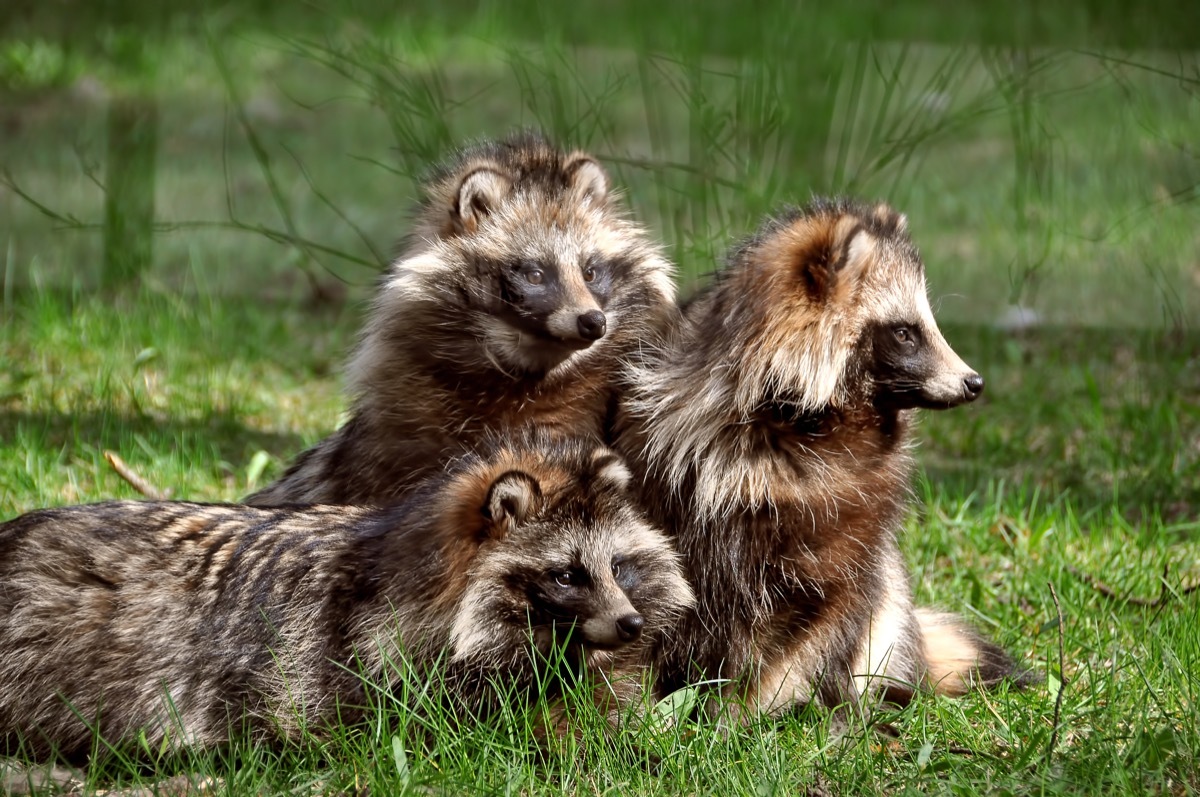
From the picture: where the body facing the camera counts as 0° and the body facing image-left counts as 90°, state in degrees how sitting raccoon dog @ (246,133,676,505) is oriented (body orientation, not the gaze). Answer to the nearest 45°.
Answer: approximately 315°

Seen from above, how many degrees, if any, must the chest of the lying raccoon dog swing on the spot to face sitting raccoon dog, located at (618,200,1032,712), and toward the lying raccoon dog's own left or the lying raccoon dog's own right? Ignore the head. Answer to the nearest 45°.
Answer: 0° — it already faces it

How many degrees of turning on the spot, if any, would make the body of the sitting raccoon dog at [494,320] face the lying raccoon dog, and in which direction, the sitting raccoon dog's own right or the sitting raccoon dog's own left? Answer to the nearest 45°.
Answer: approximately 45° to the sitting raccoon dog's own right

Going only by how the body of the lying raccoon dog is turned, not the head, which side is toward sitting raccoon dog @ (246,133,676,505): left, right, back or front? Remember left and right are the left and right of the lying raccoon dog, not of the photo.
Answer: left

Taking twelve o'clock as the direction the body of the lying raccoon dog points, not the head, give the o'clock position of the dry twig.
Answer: The dry twig is roughly at 8 o'clock from the lying raccoon dog.

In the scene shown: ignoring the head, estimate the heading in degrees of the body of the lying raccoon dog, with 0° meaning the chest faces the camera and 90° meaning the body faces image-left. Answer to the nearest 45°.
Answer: approximately 270°
